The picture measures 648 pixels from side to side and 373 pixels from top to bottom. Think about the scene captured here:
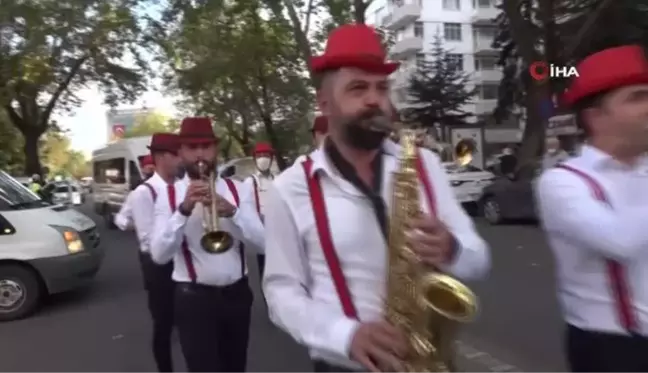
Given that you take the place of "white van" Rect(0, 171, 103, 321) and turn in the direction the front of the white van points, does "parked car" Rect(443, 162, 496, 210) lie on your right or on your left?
on your left

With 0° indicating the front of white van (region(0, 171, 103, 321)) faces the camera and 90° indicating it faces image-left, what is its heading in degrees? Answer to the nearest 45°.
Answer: approximately 315°

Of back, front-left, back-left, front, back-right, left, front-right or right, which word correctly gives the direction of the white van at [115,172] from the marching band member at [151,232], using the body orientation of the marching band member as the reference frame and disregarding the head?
back-left

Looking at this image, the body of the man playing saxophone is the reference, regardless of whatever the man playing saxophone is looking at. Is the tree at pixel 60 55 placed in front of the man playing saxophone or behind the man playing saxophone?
behind

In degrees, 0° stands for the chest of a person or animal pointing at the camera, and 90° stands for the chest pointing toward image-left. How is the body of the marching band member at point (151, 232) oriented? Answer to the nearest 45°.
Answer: approximately 315°

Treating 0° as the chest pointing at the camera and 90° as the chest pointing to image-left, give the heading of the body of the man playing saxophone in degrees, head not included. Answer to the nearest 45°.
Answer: approximately 315°

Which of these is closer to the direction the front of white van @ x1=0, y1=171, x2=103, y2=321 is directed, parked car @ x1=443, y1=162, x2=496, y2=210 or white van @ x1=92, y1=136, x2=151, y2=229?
the parked car

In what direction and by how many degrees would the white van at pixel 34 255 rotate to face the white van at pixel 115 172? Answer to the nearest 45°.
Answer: approximately 135° to its left

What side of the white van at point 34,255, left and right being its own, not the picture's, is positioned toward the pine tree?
left
